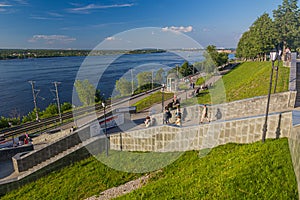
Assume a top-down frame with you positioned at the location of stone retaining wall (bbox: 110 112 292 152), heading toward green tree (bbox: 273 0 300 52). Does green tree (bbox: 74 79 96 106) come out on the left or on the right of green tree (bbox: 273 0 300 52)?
left

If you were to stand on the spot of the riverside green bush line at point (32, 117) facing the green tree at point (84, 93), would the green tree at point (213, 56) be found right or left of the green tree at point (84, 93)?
right

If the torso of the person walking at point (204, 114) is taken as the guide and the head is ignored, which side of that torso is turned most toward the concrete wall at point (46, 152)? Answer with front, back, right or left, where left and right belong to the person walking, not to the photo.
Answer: front

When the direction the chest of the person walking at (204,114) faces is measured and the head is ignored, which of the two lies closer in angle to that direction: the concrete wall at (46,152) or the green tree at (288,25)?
the concrete wall

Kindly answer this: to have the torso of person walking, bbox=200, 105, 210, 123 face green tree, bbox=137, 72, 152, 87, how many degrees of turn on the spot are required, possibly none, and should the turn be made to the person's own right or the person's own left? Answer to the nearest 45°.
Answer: approximately 90° to the person's own right

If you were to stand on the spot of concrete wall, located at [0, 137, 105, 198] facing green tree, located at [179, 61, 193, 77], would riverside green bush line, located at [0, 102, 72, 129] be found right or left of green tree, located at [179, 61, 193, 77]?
left

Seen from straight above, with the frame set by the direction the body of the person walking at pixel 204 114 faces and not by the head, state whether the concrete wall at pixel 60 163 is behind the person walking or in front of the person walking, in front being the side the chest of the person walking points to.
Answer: in front
